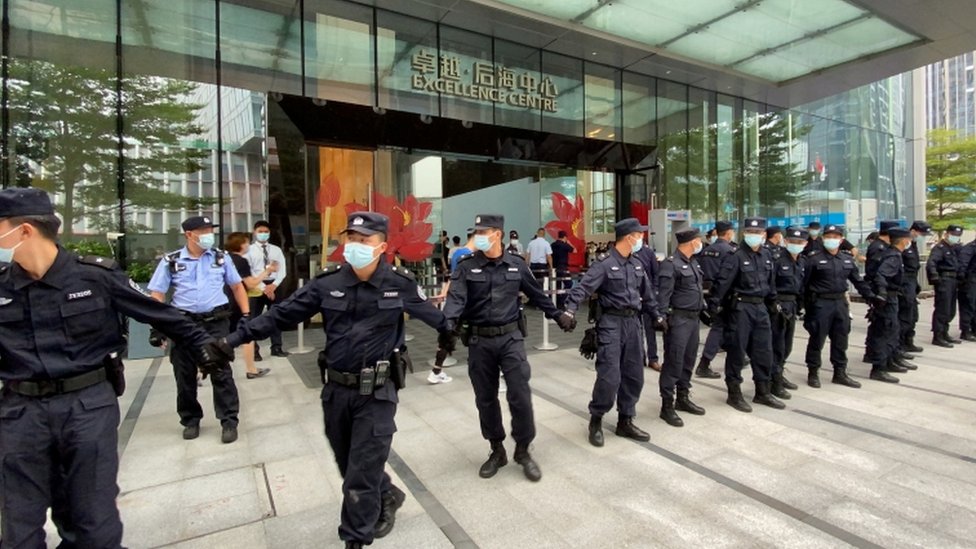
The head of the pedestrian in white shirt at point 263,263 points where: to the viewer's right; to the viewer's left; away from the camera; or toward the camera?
toward the camera

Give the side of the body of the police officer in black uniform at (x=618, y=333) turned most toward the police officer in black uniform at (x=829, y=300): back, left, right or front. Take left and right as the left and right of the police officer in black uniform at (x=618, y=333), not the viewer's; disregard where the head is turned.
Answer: left

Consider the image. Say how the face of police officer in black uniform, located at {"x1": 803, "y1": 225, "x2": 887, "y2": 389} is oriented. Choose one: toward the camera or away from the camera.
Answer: toward the camera

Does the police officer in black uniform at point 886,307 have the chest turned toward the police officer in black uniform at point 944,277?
no

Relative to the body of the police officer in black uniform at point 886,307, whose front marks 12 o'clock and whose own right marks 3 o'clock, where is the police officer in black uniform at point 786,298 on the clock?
the police officer in black uniform at point 786,298 is roughly at 4 o'clock from the police officer in black uniform at point 886,307.

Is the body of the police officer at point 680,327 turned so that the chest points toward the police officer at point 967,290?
no

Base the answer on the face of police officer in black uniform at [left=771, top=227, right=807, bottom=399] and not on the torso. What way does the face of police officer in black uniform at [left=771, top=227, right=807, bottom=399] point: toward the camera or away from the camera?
toward the camera

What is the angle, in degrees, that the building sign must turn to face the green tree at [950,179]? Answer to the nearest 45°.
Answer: approximately 90° to its left

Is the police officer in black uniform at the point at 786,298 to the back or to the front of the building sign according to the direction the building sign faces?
to the front

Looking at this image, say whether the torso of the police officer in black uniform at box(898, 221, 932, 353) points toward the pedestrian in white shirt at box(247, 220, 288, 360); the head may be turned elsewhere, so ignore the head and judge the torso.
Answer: no

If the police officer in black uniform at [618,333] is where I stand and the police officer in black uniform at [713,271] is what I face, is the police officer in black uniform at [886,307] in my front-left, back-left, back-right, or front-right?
front-right

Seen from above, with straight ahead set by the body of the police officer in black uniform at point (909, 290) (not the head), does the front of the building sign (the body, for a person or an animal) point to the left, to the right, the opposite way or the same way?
the same way

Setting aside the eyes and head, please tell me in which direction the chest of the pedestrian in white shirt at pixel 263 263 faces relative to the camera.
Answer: toward the camera

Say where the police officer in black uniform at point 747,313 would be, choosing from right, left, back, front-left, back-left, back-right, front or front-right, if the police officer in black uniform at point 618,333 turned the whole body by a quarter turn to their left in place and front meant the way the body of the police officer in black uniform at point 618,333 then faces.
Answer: front
